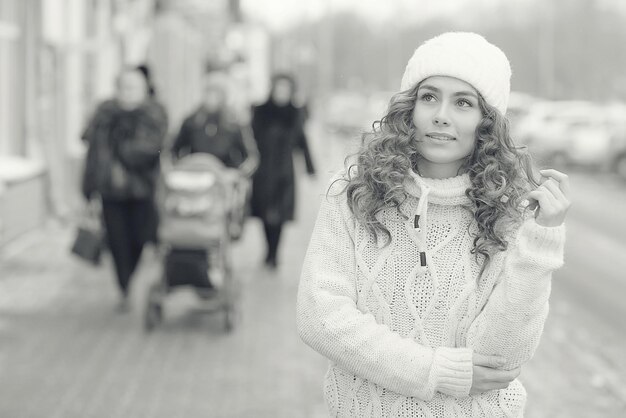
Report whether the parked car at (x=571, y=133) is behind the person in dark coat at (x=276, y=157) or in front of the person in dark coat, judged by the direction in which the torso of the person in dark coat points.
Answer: behind

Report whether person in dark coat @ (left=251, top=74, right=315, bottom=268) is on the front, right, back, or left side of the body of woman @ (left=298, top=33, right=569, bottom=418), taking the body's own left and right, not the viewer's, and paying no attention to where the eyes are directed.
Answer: back

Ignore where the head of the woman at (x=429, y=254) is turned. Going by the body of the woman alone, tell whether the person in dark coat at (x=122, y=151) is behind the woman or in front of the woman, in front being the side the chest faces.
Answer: behind

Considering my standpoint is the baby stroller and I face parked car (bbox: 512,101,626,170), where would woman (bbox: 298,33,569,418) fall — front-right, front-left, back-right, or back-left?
back-right

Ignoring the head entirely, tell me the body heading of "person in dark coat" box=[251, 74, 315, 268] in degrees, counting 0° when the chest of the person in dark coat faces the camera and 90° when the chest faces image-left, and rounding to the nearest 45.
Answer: approximately 0°

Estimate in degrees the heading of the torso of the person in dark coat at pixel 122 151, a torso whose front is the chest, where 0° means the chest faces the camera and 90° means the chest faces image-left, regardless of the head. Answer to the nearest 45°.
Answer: approximately 0°

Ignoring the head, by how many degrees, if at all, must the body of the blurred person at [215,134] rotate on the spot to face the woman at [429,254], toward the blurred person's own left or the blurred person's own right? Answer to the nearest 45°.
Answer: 0° — they already face them

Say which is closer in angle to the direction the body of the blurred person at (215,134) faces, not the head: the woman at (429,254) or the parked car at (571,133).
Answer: the woman

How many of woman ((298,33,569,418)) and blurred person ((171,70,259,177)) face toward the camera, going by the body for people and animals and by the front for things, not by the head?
2
